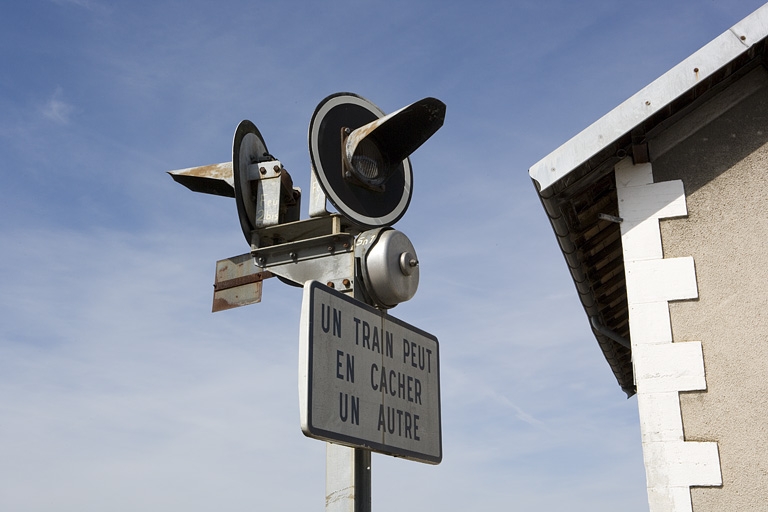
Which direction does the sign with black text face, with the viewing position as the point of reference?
facing the viewer and to the right of the viewer
